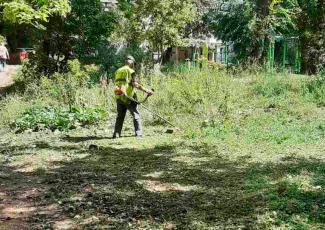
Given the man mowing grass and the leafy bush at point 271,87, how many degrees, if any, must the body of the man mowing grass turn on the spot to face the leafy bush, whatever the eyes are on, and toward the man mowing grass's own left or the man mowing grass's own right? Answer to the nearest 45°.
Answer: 0° — they already face it

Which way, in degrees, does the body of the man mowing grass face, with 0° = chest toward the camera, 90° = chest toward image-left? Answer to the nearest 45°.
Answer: approximately 225°

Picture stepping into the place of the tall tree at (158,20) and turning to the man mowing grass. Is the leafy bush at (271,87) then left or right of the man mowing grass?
left

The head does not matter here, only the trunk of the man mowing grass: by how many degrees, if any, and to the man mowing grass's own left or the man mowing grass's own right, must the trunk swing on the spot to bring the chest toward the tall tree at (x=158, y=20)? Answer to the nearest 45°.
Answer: approximately 45° to the man mowing grass's own left

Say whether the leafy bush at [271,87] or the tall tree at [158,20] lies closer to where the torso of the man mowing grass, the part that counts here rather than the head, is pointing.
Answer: the leafy bush
